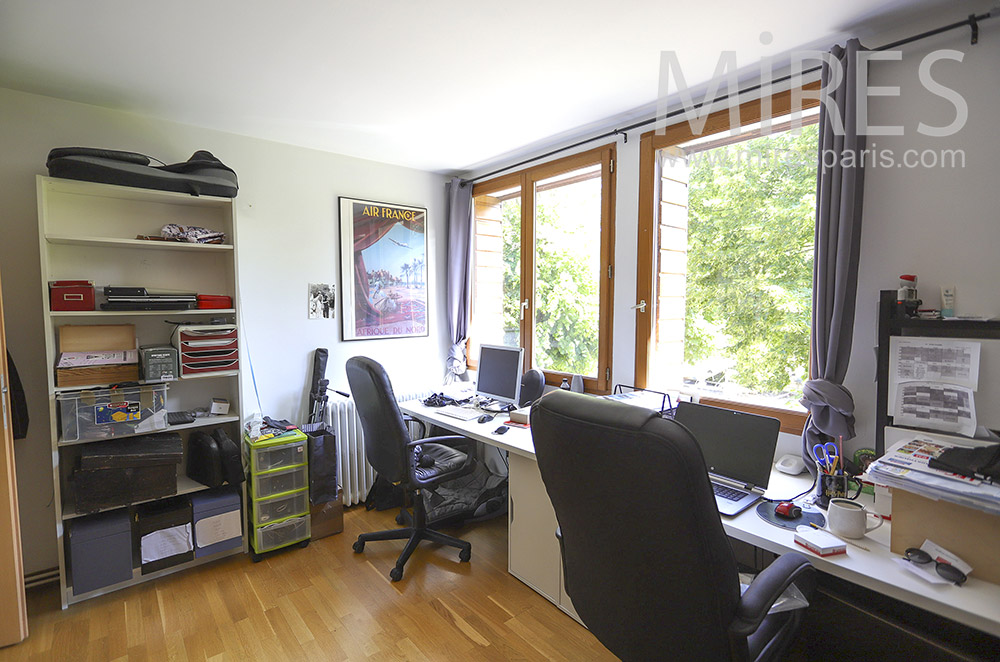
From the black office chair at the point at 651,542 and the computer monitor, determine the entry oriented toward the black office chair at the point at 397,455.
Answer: the computer monitor

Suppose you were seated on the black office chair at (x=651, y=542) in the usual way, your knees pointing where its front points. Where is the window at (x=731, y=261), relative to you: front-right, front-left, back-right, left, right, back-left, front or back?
front-left

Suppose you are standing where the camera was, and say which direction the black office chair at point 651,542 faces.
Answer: facing away from the viewer and to the right of the viewer

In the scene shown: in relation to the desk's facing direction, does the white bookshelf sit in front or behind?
in front

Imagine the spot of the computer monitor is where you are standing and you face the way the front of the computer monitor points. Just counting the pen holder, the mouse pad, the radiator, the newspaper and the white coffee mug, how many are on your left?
4

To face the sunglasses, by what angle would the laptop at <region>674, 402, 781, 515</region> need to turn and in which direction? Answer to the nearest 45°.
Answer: approximately 90° to its left

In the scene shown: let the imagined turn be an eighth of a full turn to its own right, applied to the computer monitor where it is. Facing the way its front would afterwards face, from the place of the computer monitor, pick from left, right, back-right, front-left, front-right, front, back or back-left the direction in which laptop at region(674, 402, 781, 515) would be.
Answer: back-left

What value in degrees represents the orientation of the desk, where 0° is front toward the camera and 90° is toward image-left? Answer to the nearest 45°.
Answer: approximately 45°

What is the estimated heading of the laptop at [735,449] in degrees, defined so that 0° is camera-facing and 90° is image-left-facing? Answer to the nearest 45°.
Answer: approximately 45°

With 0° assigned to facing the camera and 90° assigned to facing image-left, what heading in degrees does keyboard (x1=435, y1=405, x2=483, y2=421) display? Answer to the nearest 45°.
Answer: approximately 45°

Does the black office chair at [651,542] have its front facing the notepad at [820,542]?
yes

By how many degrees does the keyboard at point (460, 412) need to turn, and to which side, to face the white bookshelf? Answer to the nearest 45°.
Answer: approximately 45° to its right

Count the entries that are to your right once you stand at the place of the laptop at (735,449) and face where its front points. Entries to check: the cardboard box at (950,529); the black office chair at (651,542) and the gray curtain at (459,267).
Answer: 1

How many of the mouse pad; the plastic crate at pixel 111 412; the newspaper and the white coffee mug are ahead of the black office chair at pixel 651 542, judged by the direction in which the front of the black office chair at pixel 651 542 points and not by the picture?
3

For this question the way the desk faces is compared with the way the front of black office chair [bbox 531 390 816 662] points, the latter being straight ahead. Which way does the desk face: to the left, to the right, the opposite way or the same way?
the opposite way

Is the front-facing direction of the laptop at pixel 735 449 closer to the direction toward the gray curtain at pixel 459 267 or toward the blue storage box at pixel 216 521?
the blue storage box

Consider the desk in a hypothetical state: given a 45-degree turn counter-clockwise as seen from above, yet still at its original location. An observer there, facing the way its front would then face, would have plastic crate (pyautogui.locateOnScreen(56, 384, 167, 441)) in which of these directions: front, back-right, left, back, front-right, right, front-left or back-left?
right

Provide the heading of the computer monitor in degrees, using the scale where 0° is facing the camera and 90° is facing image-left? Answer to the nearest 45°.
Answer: approximately 45°

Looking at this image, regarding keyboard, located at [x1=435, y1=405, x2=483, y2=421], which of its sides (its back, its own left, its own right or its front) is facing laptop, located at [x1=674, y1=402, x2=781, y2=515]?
left

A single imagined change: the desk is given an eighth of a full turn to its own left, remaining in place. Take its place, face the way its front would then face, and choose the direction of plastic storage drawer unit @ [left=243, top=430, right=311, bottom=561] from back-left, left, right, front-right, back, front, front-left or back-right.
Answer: right
